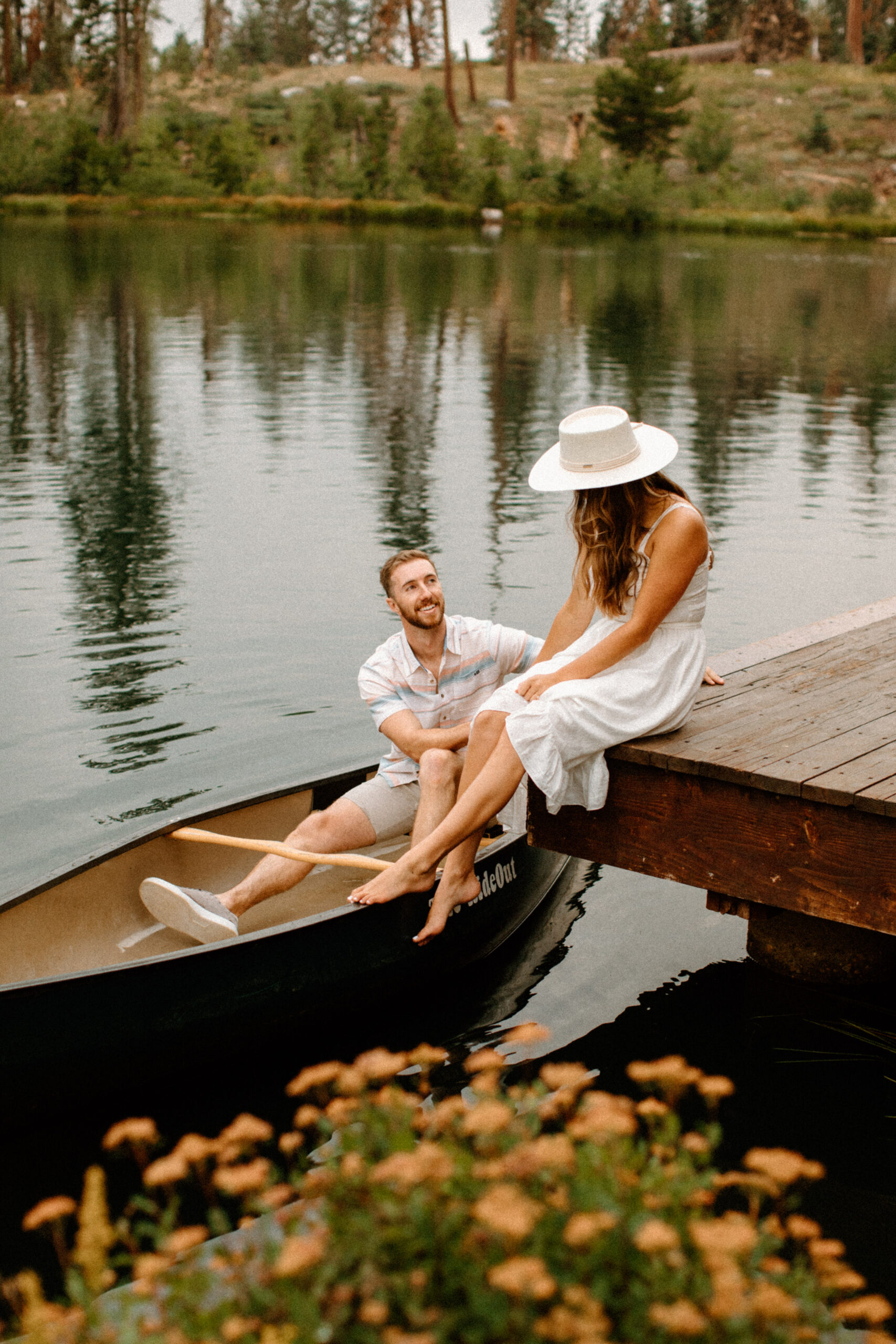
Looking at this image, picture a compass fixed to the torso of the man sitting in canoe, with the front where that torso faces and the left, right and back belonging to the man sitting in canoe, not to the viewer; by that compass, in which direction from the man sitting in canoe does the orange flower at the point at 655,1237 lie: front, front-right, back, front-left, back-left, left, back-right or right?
front

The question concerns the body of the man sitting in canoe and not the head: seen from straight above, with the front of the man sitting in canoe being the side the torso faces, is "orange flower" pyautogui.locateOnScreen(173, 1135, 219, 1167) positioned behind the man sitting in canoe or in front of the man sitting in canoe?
in front

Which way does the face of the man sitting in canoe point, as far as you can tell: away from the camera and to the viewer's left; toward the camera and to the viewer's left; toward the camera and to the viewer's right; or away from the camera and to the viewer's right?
toward the camera and to the viewer's right

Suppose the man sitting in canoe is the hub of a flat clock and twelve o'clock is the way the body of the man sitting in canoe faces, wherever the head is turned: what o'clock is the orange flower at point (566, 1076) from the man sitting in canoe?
The orange flower is roughly at 12 o'clock from the man sitting in canoe.

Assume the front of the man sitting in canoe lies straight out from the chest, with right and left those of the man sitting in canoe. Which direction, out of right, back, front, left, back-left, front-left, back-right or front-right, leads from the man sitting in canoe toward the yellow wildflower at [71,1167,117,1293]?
front

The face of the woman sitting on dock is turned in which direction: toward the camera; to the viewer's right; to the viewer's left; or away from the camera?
to the viewer's left

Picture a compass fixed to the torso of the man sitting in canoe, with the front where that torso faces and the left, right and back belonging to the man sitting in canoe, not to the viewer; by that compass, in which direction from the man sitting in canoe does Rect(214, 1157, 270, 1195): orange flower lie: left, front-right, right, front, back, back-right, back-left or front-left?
front

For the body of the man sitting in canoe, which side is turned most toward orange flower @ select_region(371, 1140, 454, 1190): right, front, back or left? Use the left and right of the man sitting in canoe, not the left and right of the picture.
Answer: front

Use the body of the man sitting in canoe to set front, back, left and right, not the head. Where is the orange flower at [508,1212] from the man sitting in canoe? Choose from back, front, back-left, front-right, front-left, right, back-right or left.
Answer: front

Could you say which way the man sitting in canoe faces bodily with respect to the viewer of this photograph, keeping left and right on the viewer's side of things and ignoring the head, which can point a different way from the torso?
facing the viewer

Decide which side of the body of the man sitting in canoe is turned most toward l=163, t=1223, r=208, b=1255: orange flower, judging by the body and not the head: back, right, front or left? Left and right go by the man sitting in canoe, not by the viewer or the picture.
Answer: front

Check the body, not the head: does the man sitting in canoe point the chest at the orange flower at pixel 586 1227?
yes

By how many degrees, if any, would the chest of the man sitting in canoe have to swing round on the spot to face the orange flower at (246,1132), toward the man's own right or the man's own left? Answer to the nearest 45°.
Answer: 0° — they already face it

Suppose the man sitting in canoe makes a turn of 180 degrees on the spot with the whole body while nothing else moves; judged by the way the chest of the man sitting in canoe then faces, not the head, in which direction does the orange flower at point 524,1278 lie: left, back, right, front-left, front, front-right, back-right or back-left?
back

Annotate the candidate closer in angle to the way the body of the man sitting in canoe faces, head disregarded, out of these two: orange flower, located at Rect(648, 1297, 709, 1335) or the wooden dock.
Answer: the orange flower

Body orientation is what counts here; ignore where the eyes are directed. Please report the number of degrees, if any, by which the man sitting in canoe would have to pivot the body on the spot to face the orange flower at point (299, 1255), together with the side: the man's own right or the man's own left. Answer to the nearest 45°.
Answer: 0° — they already face it
